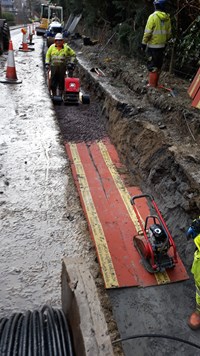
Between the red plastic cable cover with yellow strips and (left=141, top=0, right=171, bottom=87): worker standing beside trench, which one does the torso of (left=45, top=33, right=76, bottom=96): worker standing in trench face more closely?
the red plastic cable cover with yellow strips

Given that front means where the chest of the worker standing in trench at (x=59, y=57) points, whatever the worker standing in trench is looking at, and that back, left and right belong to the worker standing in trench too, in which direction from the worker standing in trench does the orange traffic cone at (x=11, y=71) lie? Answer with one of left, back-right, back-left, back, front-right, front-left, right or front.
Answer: back-right

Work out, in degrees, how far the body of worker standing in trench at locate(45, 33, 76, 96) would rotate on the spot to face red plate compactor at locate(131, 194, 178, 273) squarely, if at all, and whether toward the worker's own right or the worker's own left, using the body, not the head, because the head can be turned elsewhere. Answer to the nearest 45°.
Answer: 0° — they already face it

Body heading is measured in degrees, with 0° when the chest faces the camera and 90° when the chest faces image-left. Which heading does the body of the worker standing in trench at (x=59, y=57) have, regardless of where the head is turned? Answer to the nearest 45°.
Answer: approximately 0°

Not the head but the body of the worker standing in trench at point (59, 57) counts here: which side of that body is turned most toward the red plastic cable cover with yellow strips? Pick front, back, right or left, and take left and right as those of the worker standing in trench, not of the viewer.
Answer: front
